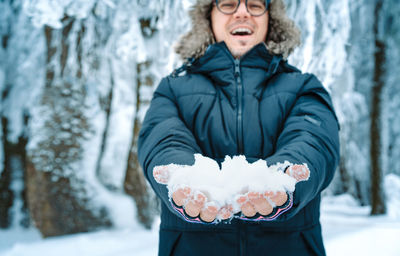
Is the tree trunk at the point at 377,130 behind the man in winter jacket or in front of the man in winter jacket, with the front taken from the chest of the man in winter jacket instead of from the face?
behind

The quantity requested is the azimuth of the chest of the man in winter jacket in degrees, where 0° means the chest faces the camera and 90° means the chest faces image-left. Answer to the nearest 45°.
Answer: approximately 0°

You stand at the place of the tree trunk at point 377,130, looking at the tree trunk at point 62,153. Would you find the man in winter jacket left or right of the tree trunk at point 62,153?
left
